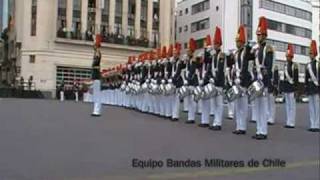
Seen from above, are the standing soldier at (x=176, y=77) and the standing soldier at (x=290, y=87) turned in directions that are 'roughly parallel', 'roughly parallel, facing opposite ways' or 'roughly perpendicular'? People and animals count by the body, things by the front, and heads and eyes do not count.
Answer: roughly parallel

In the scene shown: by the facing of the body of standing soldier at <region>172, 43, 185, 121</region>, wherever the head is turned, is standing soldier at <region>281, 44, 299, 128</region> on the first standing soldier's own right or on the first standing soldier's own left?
on the first standing soldier's own left

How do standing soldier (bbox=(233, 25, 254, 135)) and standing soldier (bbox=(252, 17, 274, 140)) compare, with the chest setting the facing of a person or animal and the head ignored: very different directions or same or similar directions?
same or similar directions

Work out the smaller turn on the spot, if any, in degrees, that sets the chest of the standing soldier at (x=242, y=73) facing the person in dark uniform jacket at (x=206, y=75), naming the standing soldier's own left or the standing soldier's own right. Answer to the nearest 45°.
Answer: approximately 90° to the standing soldier's own right

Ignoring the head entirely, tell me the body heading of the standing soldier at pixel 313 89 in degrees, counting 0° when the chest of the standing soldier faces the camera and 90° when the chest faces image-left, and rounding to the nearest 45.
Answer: approximately 45°

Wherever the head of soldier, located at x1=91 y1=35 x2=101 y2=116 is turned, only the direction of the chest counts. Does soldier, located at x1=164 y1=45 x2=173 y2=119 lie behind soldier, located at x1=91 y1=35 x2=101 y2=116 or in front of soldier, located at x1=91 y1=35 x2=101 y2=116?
behind

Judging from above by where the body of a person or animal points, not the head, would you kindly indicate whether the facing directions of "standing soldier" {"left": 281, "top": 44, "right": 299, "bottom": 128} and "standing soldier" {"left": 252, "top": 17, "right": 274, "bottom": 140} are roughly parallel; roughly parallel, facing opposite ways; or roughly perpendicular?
roughly parallel

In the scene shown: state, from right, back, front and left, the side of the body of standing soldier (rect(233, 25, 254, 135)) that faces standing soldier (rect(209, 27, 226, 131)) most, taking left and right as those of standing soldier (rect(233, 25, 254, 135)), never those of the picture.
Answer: right

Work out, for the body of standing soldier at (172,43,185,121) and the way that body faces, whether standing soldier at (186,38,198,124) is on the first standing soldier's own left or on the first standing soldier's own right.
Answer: on the first standing soldier's own left

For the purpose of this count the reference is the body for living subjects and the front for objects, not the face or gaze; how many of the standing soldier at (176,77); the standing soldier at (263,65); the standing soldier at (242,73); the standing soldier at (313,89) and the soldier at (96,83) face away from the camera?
0

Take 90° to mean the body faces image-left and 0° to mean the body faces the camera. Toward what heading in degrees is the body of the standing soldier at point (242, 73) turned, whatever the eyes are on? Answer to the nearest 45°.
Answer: approximately 45°
